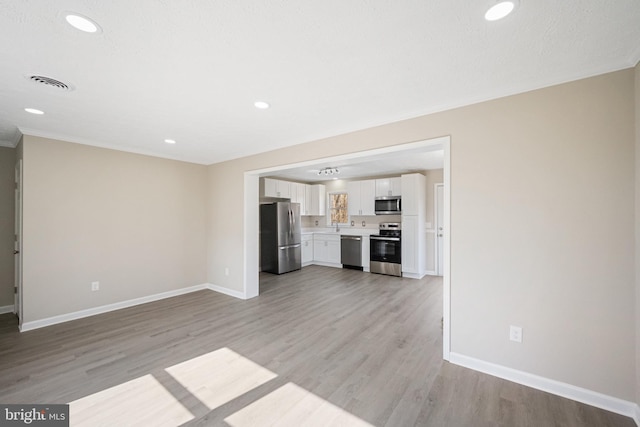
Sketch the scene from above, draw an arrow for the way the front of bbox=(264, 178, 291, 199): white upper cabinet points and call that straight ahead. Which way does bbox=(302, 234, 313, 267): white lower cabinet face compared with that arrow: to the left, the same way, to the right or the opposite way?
the same way

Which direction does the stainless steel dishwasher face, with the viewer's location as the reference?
facing the viewer and to the left of the viewer

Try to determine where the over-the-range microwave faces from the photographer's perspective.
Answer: facing the viewer

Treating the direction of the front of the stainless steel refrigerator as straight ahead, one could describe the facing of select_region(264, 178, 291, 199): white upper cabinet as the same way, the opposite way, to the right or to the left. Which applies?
the same way

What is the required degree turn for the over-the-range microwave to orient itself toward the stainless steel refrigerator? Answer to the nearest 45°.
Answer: approximately 90° to its right

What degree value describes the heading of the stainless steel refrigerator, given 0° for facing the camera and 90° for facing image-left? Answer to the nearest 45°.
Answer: approximately 315°

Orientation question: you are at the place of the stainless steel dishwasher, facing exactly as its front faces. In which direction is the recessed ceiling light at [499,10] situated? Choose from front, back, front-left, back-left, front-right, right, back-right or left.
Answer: front-left

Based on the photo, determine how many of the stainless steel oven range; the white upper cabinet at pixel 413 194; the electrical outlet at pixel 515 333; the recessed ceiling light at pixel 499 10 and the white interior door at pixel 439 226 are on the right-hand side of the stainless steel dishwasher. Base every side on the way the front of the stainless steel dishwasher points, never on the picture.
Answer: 0

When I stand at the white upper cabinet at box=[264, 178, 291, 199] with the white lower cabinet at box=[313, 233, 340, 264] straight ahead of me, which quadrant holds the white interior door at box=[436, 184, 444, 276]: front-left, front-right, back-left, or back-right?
front-right

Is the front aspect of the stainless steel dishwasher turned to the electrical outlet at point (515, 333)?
no

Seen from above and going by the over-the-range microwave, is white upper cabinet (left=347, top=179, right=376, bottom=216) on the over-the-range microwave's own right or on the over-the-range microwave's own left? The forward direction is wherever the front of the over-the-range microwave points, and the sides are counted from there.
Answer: on the over-the-range microwave's own right

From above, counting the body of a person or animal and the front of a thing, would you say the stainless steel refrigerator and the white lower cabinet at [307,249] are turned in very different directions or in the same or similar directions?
same or similar directions
